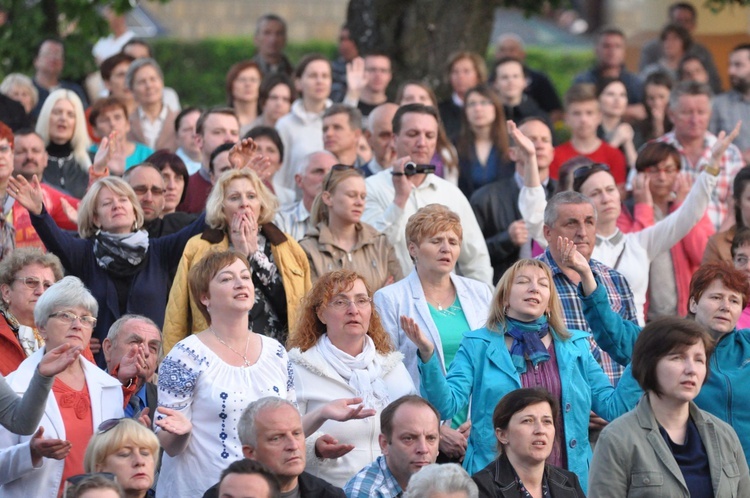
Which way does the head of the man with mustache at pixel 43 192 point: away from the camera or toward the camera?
toward the camera

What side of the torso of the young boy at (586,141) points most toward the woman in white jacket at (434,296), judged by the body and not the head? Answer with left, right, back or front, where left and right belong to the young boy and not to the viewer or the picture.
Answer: front

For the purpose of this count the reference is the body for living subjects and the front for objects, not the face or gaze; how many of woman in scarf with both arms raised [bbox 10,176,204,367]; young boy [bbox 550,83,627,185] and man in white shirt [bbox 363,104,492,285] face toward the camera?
3

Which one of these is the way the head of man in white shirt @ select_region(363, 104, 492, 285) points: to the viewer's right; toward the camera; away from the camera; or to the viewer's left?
toward the camera

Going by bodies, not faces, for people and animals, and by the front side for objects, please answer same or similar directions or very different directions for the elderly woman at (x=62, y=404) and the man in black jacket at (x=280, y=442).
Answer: same or similar directions

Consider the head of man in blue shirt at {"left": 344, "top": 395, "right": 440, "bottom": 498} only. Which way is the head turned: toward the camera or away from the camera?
toward the camera

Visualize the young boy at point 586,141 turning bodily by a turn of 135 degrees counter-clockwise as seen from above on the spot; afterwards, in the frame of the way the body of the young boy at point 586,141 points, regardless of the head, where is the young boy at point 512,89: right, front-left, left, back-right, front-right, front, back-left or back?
left

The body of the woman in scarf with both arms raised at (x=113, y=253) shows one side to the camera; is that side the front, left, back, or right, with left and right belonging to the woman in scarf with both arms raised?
front

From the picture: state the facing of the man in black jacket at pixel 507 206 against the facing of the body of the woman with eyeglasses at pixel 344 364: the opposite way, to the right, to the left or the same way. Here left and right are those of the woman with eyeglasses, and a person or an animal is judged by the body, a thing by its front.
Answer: the same way

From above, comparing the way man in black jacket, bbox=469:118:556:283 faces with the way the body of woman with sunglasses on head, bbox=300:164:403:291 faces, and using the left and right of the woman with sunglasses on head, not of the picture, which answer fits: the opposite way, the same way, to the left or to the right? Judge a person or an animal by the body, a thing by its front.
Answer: the same way

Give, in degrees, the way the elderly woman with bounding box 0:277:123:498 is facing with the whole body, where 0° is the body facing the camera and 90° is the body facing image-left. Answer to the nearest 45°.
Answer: approximately 315°

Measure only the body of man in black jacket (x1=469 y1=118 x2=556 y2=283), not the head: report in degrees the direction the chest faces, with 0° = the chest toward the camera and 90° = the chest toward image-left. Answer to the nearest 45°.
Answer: approximately 315°

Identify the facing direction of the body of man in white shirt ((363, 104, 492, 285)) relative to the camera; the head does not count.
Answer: toward the camera
